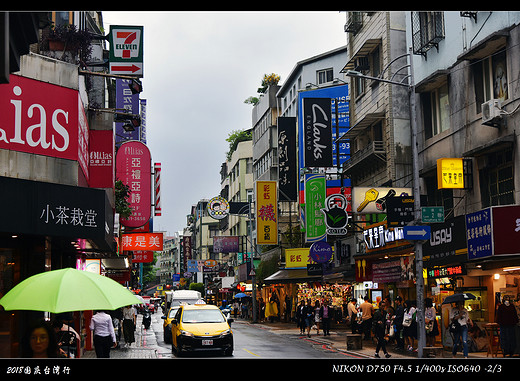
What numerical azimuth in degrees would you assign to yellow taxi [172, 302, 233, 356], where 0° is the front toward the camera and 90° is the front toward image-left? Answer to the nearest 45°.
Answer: approximately 0°

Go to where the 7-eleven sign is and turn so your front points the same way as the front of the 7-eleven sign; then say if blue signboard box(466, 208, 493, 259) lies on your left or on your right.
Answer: on your left

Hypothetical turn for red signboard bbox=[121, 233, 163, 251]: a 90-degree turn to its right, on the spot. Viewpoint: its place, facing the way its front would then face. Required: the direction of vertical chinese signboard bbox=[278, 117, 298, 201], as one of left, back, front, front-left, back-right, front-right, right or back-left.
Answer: back-right

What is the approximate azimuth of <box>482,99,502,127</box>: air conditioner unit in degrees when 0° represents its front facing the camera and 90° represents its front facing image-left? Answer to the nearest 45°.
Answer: approximately 45°
